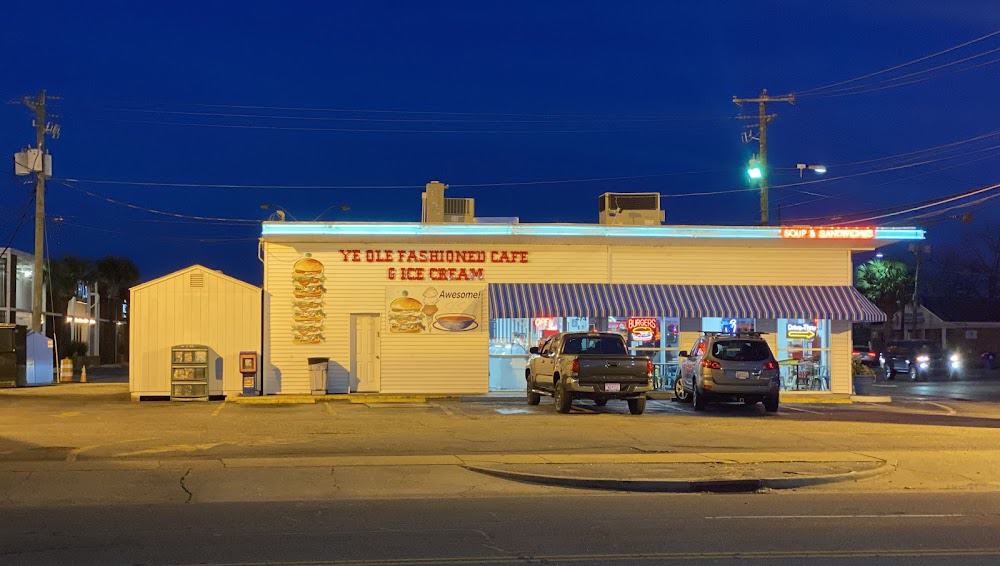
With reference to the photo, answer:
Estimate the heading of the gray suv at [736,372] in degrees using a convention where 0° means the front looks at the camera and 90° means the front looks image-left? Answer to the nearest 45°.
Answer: approximately 180°

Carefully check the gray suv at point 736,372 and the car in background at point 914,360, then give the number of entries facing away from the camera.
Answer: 1

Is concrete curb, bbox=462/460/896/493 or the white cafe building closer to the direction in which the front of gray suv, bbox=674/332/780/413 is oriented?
the white cafe building

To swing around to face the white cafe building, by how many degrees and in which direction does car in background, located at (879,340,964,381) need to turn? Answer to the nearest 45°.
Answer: approximately 90° to its right

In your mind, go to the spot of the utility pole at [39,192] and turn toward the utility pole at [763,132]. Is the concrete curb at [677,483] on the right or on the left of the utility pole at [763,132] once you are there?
right

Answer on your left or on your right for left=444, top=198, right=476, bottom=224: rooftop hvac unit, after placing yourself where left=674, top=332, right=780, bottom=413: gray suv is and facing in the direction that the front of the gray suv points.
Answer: on your left

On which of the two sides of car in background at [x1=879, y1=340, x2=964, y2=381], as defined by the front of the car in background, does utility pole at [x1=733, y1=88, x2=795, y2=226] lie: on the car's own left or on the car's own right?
on the car's own right

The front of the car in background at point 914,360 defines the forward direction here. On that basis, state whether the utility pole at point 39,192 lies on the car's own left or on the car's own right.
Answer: on the car's own right

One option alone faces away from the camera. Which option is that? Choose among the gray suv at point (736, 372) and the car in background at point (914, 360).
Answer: the gray suv
